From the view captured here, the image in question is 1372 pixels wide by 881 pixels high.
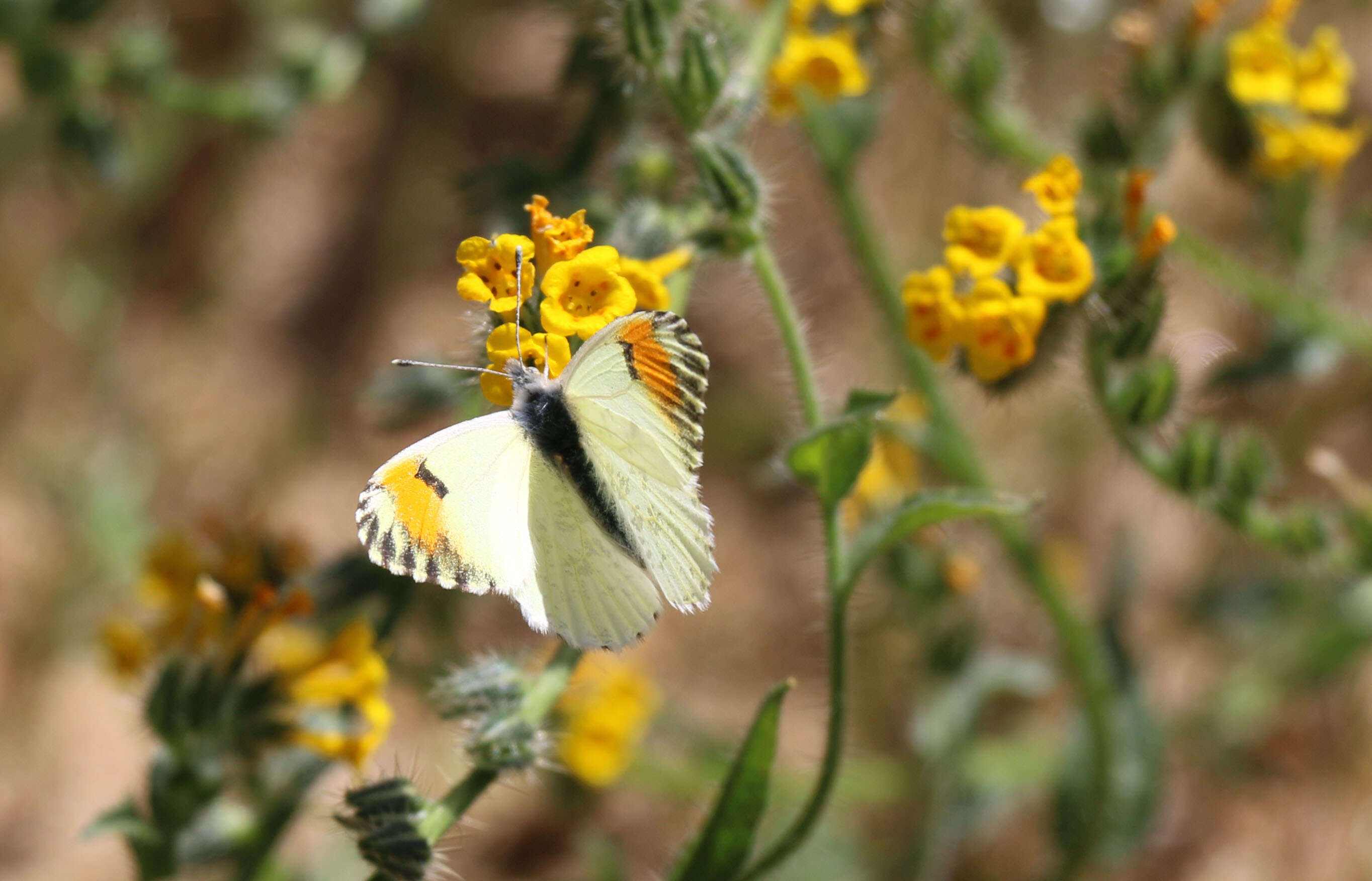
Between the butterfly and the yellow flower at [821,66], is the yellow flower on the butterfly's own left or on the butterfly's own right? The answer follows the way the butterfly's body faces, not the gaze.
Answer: on the butterfly's own right

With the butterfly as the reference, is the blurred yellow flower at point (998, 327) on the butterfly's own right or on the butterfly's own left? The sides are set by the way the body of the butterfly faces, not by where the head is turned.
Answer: on the butterfly's own right

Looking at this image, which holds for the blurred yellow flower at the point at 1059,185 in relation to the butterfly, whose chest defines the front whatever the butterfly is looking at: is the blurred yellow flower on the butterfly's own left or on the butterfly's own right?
on the butterfly's own right

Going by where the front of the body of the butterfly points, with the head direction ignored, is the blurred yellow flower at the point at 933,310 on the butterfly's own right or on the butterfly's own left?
on the butterfly's own right

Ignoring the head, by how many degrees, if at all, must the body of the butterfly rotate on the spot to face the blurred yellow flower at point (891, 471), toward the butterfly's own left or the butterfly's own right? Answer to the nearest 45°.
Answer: approximately 90° to the butterfly's own right

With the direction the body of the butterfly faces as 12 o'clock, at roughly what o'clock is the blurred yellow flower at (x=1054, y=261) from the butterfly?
The blurred yellow flower is roughly at 4 o'clock from the butterfly.

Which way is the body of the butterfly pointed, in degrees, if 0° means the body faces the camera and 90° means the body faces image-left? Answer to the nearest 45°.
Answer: approximately 135°
